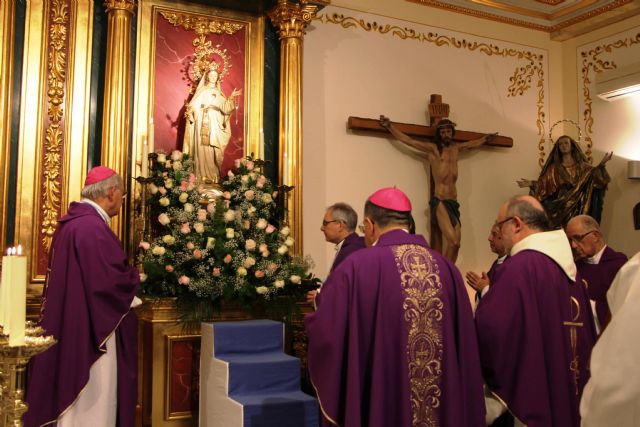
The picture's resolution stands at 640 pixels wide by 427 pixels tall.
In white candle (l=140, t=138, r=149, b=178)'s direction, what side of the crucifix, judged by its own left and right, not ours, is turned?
right

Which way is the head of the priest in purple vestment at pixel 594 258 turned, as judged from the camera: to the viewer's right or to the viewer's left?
to the viewer's left

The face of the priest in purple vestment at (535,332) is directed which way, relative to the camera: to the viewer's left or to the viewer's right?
to the viewer's left

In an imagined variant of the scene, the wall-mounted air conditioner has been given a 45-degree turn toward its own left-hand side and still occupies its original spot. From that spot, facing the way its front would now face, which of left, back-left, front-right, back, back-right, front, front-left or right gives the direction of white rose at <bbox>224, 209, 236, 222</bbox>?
front-right

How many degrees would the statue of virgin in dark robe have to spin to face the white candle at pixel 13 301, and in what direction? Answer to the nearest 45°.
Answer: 0° — it already faces it

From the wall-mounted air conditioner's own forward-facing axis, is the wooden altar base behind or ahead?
ahead

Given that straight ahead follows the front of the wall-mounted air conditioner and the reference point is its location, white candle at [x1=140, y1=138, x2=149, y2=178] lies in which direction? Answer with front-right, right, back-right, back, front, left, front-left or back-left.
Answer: front

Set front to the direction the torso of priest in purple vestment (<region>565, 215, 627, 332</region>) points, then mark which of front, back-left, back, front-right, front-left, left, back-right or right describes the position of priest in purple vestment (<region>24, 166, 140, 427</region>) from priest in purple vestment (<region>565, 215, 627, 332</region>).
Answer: front

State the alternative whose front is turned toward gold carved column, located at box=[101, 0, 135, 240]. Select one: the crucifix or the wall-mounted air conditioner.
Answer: the wall-mounted air conditioner

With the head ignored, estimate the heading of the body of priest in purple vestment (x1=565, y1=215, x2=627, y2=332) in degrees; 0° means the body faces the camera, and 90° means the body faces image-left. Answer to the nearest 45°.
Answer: approximately 45°

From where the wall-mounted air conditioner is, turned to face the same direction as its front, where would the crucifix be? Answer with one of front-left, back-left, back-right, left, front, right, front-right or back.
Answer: front

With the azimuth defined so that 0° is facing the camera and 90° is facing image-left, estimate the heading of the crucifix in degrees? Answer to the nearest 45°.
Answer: approximately 315°

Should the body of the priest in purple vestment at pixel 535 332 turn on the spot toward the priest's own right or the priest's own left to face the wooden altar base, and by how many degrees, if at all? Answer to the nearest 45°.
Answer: approximately 45° to the priest's own left

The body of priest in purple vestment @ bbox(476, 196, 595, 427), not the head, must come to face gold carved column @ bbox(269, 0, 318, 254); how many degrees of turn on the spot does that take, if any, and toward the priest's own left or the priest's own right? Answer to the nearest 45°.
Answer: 0° — they already face it

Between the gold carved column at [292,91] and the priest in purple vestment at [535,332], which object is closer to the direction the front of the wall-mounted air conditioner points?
the gold carved column

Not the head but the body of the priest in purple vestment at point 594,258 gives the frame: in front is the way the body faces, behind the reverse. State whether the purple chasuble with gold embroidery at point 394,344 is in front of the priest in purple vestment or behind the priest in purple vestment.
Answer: in front

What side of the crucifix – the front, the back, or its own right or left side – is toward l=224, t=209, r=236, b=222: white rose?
right
